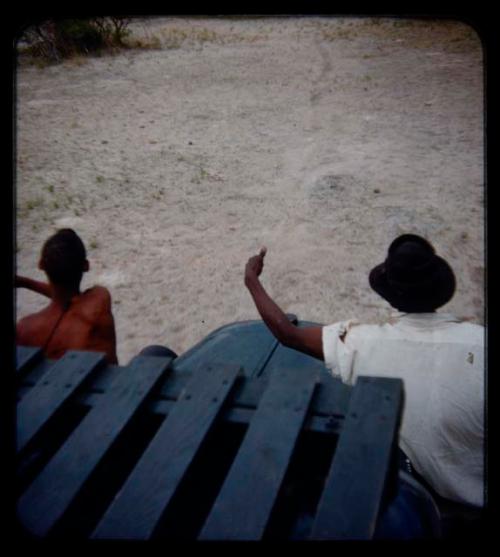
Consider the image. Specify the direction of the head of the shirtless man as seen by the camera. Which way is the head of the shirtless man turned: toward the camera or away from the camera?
away from the camera

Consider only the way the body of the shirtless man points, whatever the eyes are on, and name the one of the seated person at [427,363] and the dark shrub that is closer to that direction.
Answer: the dark shrub

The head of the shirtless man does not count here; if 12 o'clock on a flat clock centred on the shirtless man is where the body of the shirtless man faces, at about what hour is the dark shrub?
The dark shrub is roughly at 12 o'clock from the shirtless man.

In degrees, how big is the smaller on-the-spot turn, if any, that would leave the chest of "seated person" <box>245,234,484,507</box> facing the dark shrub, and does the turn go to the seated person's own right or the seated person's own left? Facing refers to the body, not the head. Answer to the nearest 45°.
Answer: approximately 45° to the seated person's own left

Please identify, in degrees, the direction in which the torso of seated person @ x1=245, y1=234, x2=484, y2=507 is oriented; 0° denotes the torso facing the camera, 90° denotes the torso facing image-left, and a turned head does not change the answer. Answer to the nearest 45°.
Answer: approximately 180°

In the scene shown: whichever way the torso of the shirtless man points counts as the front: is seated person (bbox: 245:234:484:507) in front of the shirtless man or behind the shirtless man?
behind

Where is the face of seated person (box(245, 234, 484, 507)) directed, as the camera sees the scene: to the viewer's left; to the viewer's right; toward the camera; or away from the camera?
away from the camera

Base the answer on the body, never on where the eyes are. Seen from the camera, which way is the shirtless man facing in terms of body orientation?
away from the camera

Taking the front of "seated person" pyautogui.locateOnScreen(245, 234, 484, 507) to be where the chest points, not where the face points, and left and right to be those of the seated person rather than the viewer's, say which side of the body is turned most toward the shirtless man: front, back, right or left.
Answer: left

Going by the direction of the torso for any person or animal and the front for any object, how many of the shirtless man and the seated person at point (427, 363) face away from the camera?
2

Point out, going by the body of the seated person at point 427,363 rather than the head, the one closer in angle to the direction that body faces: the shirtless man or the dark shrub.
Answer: the dark shrub
